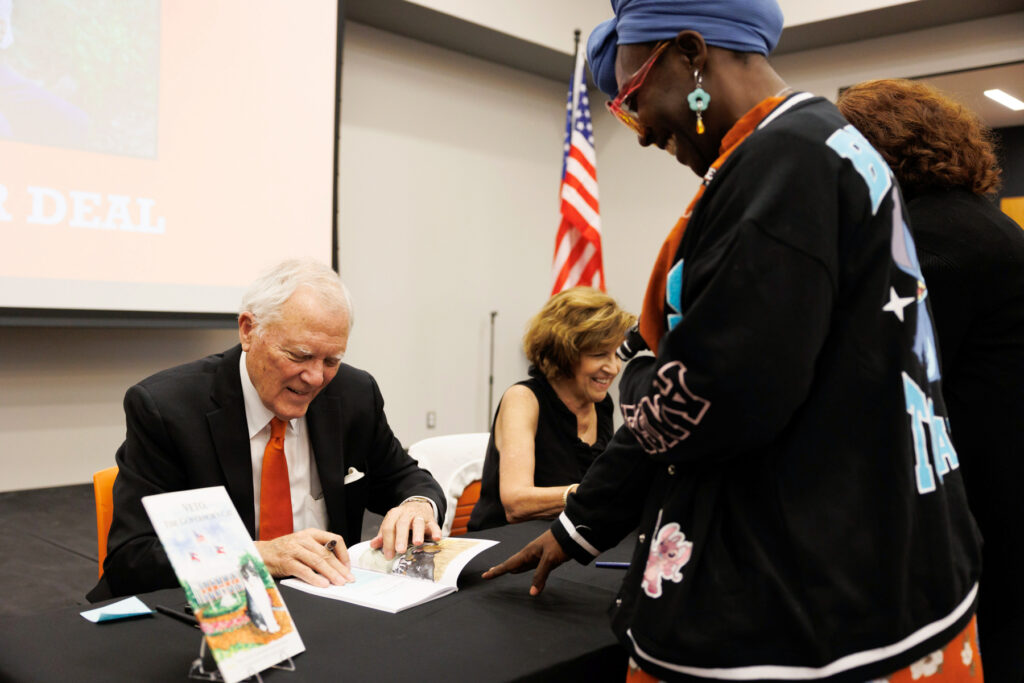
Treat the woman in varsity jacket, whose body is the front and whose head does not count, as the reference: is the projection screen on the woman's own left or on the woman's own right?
on the woman's own right

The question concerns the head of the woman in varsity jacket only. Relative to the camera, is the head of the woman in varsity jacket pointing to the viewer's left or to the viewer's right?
to the viewer's left

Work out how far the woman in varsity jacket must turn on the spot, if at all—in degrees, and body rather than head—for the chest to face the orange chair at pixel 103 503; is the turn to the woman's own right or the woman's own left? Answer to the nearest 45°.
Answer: approximately 45° to the woman's own right

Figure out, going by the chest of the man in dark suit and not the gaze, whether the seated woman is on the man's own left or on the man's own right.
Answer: on the man's own left

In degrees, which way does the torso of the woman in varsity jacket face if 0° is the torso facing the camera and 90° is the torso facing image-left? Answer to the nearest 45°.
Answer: approximately 90°

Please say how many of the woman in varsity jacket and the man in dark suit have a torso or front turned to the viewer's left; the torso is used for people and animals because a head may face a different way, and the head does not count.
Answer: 1

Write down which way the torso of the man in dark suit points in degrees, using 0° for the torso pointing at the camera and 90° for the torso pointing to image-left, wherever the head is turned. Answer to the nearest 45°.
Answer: approximately 315°

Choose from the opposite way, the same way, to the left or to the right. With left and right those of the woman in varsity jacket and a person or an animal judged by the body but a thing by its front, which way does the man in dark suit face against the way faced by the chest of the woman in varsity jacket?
the opposite way

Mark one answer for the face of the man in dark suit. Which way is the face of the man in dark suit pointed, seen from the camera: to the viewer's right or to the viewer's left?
to the viewer's right
